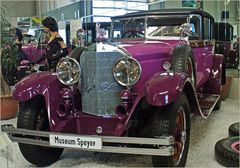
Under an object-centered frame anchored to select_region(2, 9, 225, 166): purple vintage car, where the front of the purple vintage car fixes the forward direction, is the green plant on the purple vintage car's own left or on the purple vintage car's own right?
on the purple vintage car's own right

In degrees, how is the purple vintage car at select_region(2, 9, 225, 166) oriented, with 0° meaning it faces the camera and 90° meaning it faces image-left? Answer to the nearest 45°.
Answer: approximately 45°
